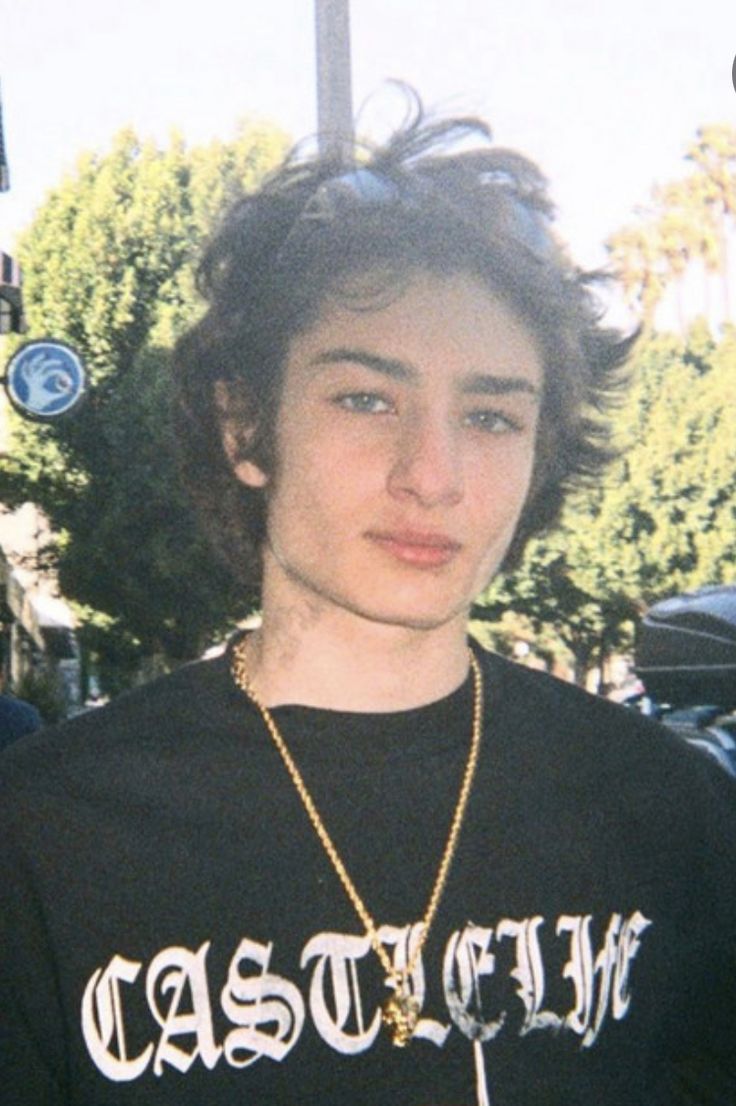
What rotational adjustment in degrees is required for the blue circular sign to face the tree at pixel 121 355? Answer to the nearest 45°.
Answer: approximately 180°

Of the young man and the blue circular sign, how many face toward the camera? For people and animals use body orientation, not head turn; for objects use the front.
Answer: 2

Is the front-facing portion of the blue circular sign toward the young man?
yes

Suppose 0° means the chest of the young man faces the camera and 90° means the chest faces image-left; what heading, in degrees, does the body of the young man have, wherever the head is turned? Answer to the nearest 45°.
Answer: approximately 0°

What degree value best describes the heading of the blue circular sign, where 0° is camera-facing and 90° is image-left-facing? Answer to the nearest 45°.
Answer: approximately 0°

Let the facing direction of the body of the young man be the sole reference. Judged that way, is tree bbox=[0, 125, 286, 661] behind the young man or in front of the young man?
behind

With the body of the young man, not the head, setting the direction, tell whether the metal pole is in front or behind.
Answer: behind

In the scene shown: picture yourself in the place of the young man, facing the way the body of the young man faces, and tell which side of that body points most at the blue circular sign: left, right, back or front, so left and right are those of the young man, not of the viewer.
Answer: back
